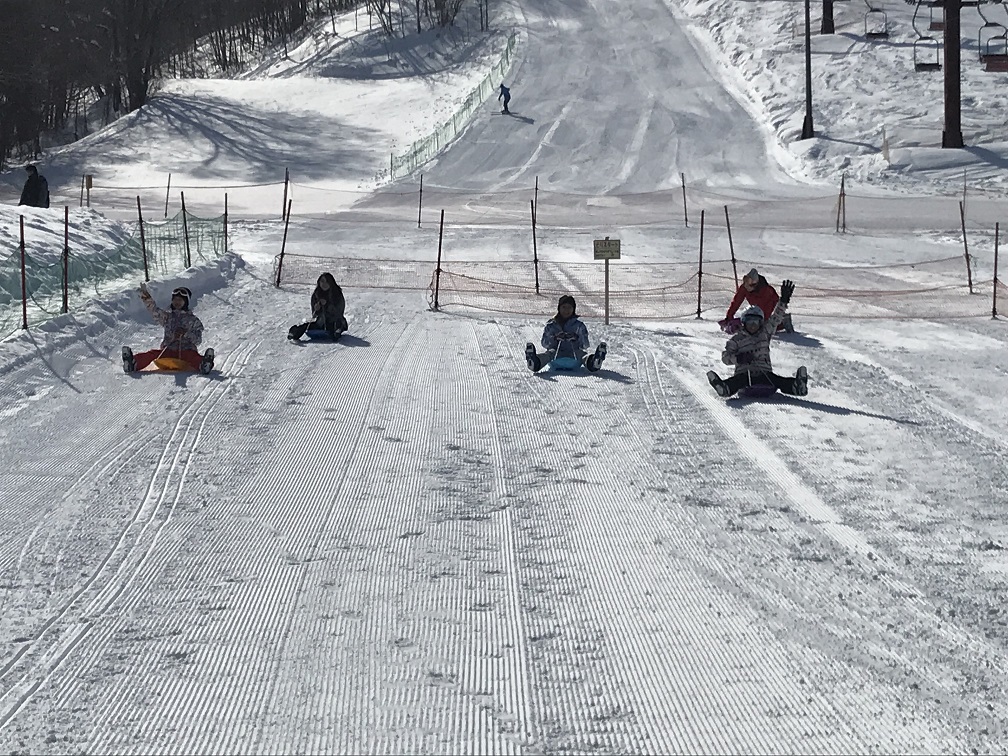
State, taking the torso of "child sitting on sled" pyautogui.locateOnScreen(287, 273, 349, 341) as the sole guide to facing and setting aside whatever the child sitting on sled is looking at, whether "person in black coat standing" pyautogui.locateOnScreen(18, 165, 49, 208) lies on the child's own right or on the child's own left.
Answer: on the child's own right

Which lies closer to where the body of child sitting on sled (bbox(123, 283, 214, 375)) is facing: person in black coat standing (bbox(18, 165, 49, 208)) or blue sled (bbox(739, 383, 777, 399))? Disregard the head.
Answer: the blue sled

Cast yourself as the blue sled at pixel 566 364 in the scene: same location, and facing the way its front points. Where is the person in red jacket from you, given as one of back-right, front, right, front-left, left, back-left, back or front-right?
back-left

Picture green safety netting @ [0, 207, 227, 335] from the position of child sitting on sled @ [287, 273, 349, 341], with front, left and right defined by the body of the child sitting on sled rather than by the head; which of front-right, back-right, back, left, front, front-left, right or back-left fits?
right

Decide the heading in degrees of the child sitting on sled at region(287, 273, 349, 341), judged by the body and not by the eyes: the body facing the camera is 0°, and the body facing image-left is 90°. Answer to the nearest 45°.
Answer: approximately 45°

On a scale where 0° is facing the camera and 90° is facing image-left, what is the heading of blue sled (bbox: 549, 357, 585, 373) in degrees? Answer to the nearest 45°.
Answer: approximately 0°

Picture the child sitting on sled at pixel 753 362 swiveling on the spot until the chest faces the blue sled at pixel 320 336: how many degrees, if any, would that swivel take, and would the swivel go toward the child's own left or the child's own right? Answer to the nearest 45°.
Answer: approximately 135° to the child's own right

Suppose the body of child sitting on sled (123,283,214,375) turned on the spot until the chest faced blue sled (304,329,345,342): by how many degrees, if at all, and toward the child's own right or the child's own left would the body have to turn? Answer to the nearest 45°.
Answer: approximately 135° to the child's own left
